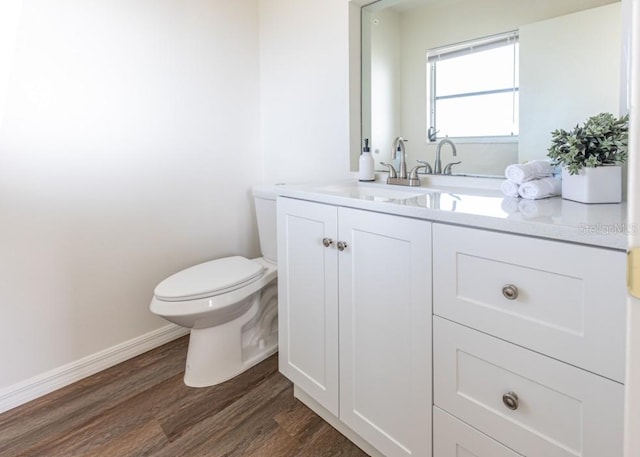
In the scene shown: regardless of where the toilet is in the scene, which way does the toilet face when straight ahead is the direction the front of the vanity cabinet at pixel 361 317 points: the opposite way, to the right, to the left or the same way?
the same way

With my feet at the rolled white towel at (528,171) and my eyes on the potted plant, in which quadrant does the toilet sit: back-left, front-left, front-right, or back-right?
back-right

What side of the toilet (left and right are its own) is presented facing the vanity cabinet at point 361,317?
left

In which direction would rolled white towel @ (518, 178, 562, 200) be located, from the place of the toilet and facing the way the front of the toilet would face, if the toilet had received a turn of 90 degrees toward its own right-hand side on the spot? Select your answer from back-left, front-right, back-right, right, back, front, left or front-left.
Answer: back

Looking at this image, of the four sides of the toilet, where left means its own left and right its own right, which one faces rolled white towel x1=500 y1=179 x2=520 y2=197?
left

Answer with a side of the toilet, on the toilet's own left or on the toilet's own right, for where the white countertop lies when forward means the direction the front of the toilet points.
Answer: on the toilet's own left

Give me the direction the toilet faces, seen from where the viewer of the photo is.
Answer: facing the viewer and to the left of the viewer

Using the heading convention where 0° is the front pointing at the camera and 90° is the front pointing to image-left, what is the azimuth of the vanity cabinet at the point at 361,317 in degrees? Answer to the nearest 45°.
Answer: approximately 45°

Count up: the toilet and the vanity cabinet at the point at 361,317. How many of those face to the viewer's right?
0
